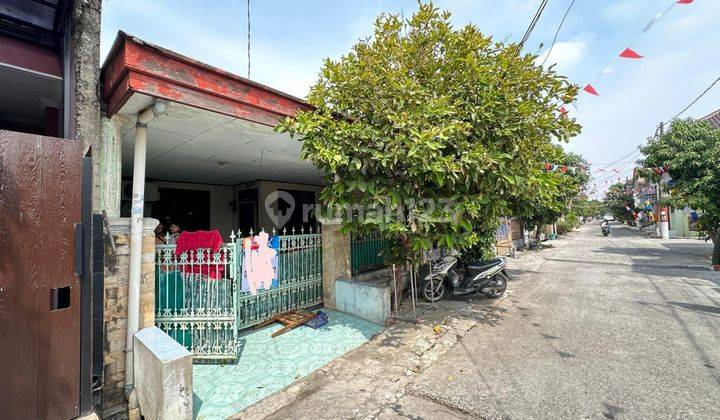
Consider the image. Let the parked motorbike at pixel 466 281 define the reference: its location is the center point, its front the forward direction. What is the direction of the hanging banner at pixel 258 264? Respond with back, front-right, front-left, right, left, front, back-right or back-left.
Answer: front-left

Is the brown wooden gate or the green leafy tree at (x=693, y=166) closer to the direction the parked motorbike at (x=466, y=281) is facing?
the brown wooden gate

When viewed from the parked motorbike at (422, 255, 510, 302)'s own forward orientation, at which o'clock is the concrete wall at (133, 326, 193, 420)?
The concrete wall is roughly at 10 o'clock from the parked motorbike.

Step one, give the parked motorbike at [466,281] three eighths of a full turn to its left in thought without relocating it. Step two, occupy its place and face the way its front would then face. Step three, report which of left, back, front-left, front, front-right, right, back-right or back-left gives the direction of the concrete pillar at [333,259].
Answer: right

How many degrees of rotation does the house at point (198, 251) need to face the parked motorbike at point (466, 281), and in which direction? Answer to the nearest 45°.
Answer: approximately 45° to its left

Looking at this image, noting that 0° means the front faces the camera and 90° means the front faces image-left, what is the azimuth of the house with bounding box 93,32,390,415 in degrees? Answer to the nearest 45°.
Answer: approximately 315°

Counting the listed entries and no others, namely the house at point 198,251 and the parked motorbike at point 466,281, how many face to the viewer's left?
1

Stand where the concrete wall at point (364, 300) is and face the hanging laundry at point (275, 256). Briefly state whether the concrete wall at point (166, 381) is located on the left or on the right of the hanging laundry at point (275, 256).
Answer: left

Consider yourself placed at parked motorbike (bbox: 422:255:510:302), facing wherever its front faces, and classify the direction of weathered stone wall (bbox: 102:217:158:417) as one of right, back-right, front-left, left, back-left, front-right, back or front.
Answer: front-left

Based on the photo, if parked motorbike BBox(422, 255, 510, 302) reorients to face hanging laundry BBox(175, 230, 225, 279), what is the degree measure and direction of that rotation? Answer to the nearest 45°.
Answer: approximately 45° to its left

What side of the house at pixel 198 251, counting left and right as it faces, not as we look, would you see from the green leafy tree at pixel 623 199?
left

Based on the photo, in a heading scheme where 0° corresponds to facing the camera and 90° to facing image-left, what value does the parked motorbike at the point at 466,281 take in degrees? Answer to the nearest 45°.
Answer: approximately 90°

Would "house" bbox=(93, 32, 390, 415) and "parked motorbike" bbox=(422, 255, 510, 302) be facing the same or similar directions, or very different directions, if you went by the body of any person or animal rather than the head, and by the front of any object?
very different directions
